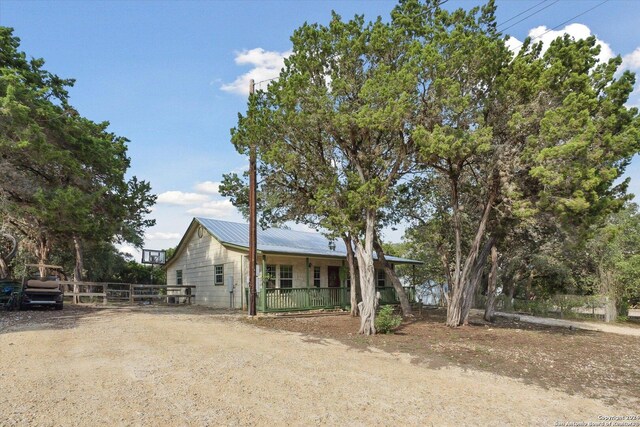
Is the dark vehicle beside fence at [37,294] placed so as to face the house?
no

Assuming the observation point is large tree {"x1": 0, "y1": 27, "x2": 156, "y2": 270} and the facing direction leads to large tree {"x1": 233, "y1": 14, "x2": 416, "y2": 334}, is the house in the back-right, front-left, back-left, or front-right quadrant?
front-left

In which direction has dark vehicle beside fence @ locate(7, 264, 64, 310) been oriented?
away from the camera

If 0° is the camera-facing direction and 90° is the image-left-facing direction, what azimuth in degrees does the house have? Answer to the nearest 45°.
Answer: approximately 315°

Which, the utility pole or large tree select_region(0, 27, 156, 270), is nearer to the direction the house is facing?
the utility pole

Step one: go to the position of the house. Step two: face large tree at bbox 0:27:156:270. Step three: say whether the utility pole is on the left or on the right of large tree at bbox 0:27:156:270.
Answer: left

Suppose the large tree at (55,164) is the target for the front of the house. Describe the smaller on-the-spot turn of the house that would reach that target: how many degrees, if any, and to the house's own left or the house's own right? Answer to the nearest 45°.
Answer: approximately 90° to the house's own right

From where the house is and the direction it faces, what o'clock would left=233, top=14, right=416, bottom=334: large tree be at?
The large tree is roughly at 1 o'clock from the house.

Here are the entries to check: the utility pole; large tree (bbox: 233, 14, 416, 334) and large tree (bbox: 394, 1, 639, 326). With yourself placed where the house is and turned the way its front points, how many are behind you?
0
